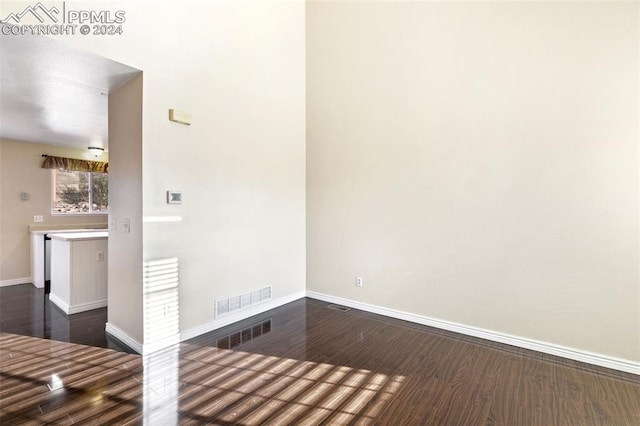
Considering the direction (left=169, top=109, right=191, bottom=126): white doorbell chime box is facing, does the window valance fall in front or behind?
behind

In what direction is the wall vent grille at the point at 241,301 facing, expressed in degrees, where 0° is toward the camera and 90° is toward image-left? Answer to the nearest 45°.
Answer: approximately 315°

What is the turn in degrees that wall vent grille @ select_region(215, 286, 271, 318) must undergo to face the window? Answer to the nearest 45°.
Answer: approximately 180°

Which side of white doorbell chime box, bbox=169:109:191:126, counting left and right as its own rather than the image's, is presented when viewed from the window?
back

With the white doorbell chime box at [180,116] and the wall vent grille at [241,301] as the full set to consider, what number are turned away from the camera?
0

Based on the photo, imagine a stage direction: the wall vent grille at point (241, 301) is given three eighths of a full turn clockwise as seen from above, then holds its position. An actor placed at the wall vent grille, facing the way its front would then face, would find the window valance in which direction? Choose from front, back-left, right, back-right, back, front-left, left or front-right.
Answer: front-right
